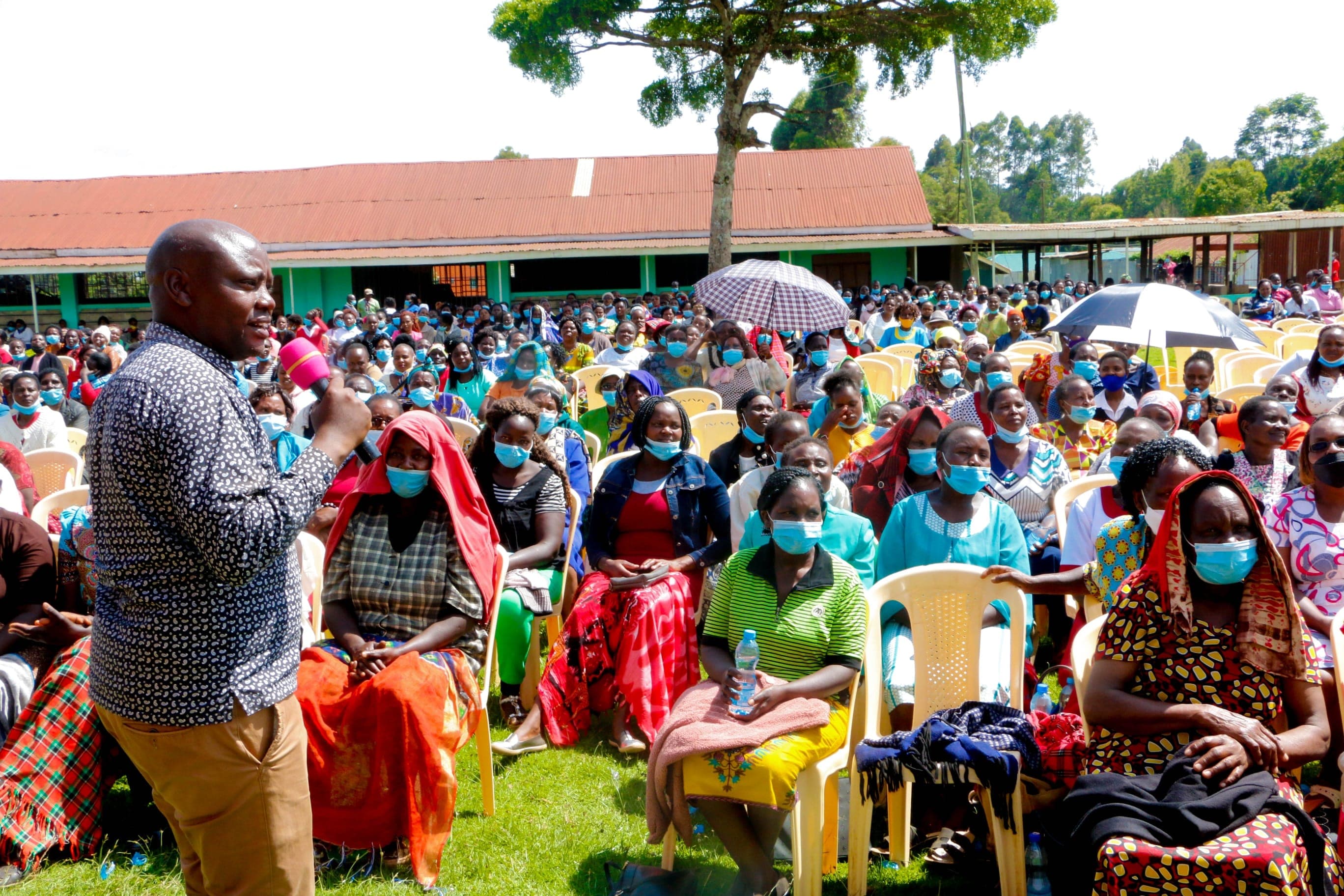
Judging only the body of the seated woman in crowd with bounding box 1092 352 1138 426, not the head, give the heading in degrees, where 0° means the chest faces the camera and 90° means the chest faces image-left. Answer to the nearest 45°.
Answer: approximately 0°

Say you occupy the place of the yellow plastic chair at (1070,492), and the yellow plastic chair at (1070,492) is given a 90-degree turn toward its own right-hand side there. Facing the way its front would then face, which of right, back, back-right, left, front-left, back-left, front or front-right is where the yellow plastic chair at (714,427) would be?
front

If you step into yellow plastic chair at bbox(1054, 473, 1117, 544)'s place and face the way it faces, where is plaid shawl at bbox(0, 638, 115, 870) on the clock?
The plaid shawl is roughly at 12 o'clock from the yellow plastic chair.

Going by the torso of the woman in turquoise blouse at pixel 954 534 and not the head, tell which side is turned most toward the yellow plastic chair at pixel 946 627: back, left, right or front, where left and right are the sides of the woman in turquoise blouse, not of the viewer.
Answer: front

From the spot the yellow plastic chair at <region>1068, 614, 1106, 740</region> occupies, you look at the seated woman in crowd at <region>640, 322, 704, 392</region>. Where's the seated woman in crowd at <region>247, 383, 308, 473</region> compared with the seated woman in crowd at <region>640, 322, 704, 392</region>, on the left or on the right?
left

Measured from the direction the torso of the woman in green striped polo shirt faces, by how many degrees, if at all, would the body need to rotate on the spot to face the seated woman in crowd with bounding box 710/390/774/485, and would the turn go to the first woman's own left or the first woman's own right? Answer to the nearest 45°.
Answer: approximately 135° to the first woman's own right

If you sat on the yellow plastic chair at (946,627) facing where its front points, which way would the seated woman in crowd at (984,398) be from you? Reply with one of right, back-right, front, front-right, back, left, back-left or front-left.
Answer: back

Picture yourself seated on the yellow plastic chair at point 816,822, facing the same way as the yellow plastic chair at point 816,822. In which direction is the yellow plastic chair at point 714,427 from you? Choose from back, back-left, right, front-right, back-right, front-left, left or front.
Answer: back-right

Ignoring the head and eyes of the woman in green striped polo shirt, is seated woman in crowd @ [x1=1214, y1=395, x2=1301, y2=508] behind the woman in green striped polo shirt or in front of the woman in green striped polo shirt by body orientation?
behind

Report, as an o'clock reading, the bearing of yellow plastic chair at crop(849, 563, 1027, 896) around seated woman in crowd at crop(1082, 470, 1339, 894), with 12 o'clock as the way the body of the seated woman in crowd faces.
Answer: The yellow plastic chair is roughly at 4 o'clock from the seated woman in crowd.

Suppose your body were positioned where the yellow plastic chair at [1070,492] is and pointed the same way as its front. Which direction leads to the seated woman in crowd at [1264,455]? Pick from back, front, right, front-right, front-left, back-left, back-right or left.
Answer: back-left

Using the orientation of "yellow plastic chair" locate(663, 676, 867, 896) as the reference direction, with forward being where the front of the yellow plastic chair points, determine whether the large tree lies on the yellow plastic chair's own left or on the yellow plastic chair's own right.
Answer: on the yellow plastic chair's own right

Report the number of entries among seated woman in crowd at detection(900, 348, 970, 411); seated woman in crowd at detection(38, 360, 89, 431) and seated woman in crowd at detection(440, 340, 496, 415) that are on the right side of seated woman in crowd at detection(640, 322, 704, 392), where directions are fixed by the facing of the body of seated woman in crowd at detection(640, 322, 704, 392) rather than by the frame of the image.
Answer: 2
